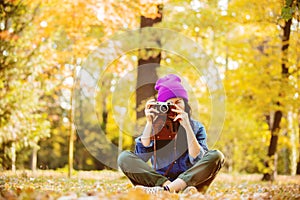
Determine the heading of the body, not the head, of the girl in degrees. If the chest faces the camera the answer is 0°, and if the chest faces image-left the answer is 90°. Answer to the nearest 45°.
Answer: approximately 0°

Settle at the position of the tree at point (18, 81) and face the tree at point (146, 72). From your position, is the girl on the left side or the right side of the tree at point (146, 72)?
right

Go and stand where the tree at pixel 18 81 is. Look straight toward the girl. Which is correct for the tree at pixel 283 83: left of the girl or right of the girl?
left

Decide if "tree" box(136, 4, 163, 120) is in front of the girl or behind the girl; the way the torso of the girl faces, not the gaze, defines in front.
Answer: behind

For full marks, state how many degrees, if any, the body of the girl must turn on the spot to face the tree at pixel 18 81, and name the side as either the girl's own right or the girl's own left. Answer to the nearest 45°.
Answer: approximately 135° to the girl's own right

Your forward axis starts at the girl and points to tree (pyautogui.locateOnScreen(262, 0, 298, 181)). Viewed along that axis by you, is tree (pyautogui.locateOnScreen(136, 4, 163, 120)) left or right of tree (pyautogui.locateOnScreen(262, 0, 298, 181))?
left
